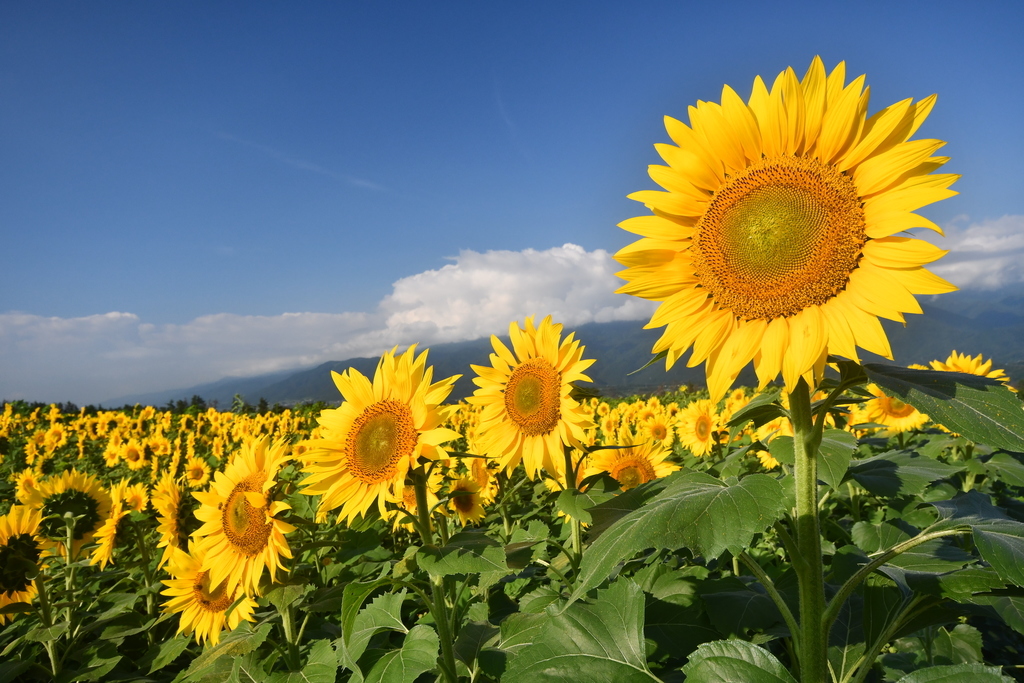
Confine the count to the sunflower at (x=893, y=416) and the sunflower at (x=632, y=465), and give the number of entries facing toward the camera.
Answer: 2

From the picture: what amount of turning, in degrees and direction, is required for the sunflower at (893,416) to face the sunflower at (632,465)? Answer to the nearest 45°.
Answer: approximately 45° to its right

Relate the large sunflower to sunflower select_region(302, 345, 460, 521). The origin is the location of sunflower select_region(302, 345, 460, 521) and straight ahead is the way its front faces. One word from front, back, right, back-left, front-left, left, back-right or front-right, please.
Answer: left

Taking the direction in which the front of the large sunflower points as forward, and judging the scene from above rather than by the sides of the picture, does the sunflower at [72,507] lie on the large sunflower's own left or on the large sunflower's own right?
on the large sunflower's own right

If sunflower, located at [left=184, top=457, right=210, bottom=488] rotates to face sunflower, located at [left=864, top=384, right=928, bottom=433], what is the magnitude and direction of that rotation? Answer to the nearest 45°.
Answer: approximately 45° to its left

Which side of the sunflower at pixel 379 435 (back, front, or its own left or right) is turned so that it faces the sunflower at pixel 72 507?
right

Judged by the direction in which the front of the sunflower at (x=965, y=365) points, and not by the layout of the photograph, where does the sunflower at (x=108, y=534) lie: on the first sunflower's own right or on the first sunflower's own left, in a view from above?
on the first sunflower's own right

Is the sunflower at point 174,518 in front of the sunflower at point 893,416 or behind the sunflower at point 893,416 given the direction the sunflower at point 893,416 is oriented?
in front

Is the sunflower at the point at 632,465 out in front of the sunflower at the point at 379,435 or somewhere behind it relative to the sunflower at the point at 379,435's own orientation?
behind

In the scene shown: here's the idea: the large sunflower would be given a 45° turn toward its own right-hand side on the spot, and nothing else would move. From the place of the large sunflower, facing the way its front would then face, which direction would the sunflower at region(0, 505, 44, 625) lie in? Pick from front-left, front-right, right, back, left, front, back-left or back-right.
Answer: front-right

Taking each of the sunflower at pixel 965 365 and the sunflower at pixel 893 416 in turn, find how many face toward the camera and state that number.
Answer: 2
